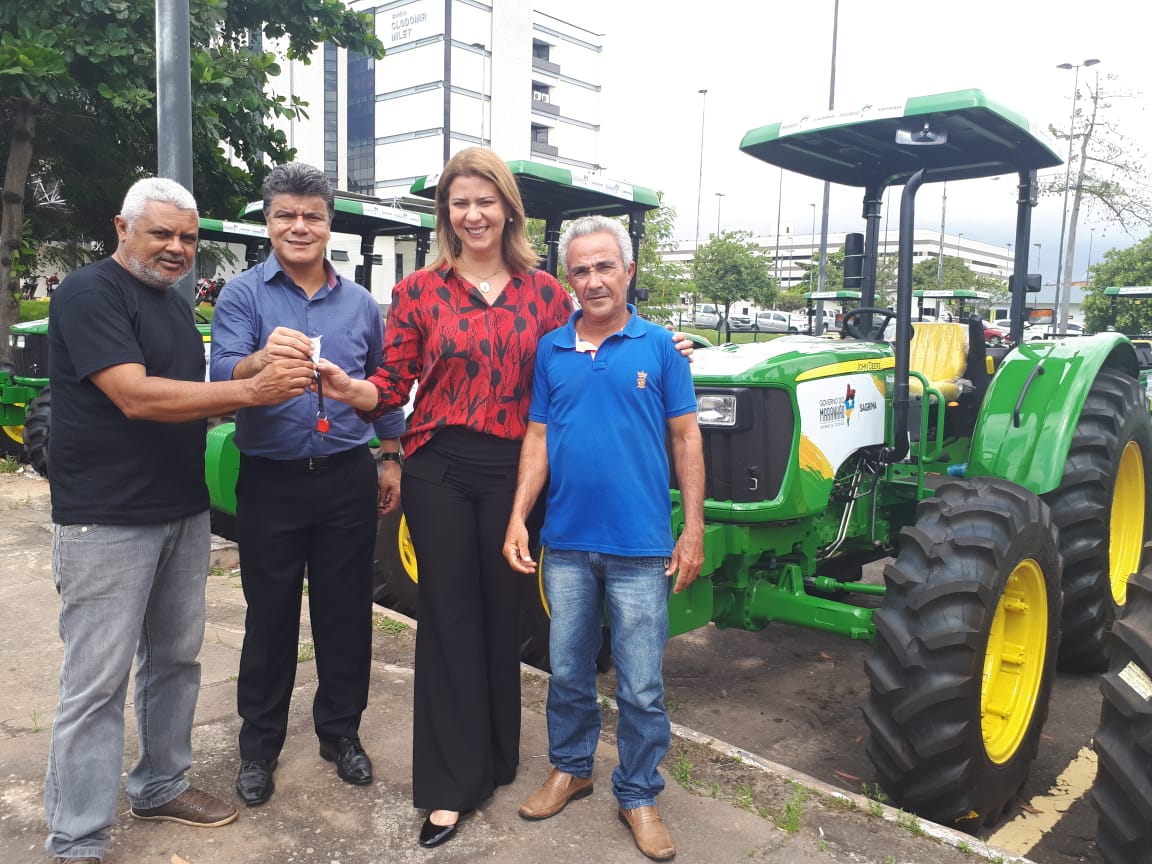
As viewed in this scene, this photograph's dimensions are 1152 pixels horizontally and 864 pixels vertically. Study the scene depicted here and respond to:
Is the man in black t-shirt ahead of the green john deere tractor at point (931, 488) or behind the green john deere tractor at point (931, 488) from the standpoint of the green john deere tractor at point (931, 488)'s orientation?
ahead

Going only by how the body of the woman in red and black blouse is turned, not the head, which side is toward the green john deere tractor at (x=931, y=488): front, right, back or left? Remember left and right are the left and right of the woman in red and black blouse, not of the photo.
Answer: left

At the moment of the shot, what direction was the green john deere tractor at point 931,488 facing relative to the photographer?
facing the viewer and to the left of the viewer

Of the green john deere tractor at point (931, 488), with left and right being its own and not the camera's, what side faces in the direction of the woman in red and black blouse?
front

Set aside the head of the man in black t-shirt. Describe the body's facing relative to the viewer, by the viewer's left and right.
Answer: facing the viewer and to the right of the viewer

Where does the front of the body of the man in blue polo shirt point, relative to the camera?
toward the camera

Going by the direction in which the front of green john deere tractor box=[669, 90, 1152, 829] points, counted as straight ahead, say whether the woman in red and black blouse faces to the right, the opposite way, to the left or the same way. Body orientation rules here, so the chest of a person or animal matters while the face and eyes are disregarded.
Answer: to the left

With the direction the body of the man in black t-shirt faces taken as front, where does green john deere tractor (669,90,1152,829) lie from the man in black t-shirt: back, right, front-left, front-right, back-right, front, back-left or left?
front-left

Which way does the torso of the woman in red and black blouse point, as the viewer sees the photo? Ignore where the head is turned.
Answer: toward the camera

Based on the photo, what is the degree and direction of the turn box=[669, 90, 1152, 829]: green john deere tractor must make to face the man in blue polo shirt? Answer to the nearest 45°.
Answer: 0° — it already faces them
